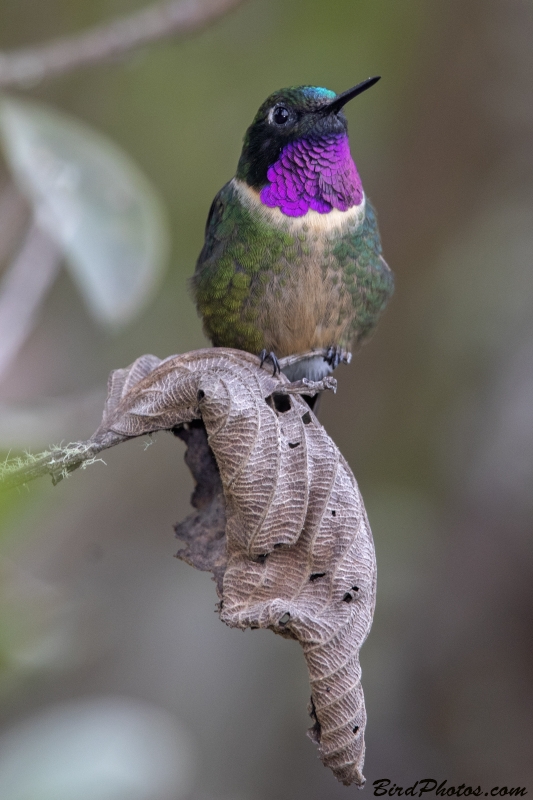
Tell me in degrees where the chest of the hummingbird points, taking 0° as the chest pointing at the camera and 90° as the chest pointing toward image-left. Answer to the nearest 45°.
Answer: approximately 0°

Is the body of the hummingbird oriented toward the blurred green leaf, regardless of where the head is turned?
no
